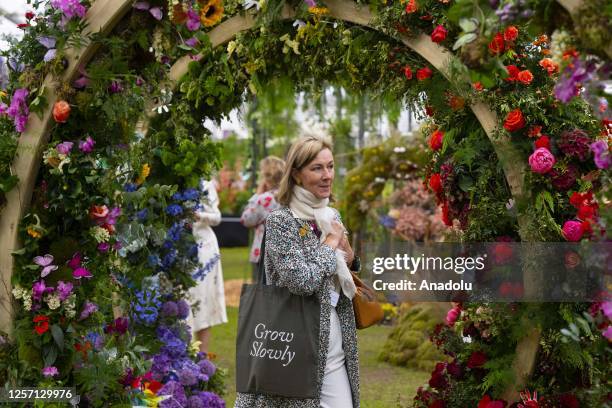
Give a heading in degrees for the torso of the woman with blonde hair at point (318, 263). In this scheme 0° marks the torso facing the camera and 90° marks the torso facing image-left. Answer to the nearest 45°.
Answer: approximately 315°

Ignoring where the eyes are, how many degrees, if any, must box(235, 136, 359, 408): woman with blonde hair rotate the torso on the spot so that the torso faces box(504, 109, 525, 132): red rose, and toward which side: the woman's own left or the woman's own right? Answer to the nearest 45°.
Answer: approximately 45° to the woman's own left

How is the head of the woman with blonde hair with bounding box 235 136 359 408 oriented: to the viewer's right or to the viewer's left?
to the viewer's right

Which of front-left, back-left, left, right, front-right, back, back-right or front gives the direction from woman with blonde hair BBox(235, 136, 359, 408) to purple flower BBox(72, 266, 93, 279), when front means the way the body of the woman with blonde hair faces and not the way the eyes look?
back-right

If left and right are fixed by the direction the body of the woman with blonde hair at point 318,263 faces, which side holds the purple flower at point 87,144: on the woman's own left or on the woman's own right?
on the woman's own right
